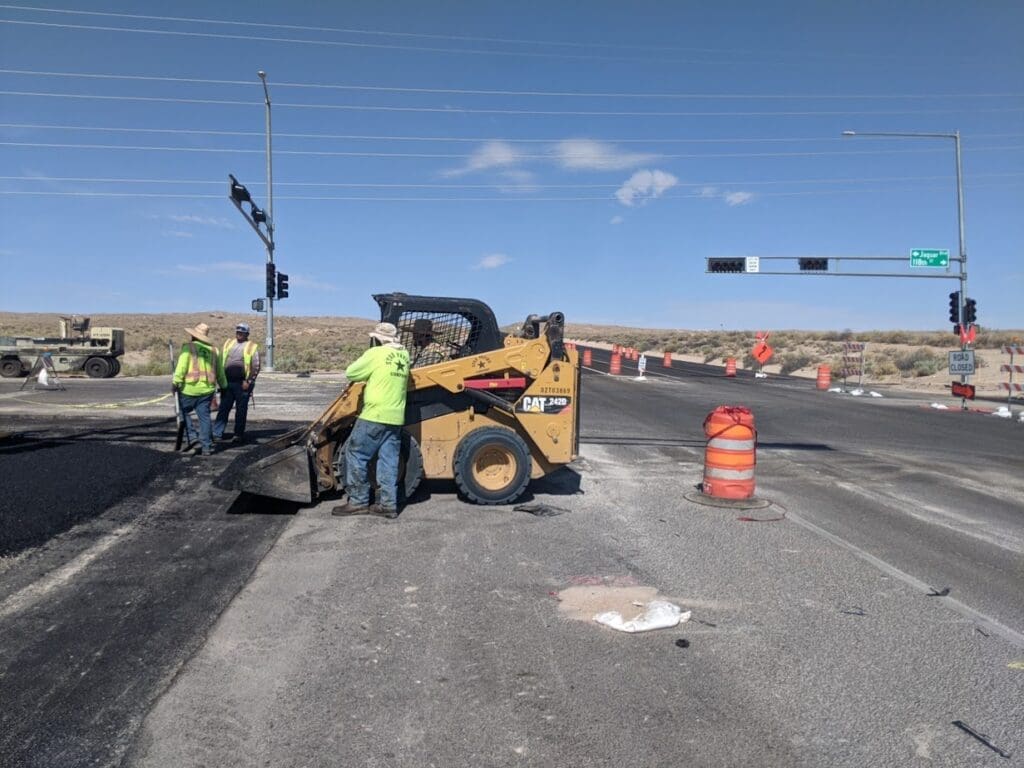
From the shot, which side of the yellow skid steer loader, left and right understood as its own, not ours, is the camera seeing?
left

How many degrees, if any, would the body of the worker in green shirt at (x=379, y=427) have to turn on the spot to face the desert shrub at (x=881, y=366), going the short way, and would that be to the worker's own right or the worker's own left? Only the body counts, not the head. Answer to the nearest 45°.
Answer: approximately 90° to the worker's own right

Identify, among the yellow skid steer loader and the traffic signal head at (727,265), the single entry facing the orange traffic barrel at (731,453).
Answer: the traffic signal head

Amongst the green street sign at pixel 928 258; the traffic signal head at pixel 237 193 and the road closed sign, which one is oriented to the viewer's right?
the traffic signal head

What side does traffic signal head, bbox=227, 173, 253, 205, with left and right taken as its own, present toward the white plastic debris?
right

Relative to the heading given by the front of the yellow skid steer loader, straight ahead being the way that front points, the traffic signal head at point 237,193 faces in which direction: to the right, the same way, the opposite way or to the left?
the opposite way

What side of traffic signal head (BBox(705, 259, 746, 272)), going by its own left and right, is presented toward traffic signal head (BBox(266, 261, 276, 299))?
right

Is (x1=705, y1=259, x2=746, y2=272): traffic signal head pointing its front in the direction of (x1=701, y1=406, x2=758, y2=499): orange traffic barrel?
yes
